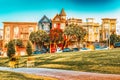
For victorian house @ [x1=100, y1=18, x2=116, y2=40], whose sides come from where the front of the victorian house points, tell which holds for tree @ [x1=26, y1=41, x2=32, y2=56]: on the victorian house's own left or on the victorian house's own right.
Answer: on the victorian house's own right

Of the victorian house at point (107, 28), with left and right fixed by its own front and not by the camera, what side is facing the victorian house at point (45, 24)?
right

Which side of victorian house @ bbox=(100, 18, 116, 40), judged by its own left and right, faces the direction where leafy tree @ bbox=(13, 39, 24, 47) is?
right

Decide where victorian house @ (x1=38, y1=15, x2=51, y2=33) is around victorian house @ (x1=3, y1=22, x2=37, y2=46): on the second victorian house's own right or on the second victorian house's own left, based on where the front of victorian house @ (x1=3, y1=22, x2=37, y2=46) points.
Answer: on the second victorian house's own left

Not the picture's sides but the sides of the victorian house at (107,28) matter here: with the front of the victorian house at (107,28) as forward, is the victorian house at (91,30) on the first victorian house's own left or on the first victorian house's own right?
on the first victorian house's own right

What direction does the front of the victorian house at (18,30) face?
toward the camera

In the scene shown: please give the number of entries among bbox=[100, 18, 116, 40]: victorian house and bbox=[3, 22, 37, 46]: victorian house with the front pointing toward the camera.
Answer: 2

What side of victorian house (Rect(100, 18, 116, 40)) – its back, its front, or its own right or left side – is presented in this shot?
front
